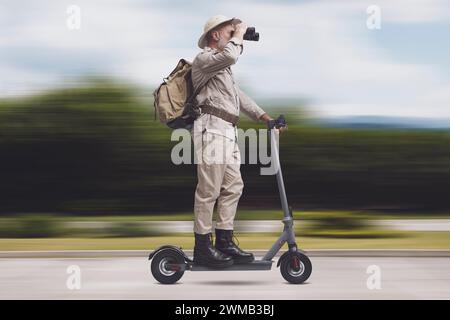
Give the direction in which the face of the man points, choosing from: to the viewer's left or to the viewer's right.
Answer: to the viewer's right

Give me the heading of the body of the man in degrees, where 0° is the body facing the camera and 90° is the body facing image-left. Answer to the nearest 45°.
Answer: approximately 270°

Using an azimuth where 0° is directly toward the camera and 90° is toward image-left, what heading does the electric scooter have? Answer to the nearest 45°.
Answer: approximately 270°
